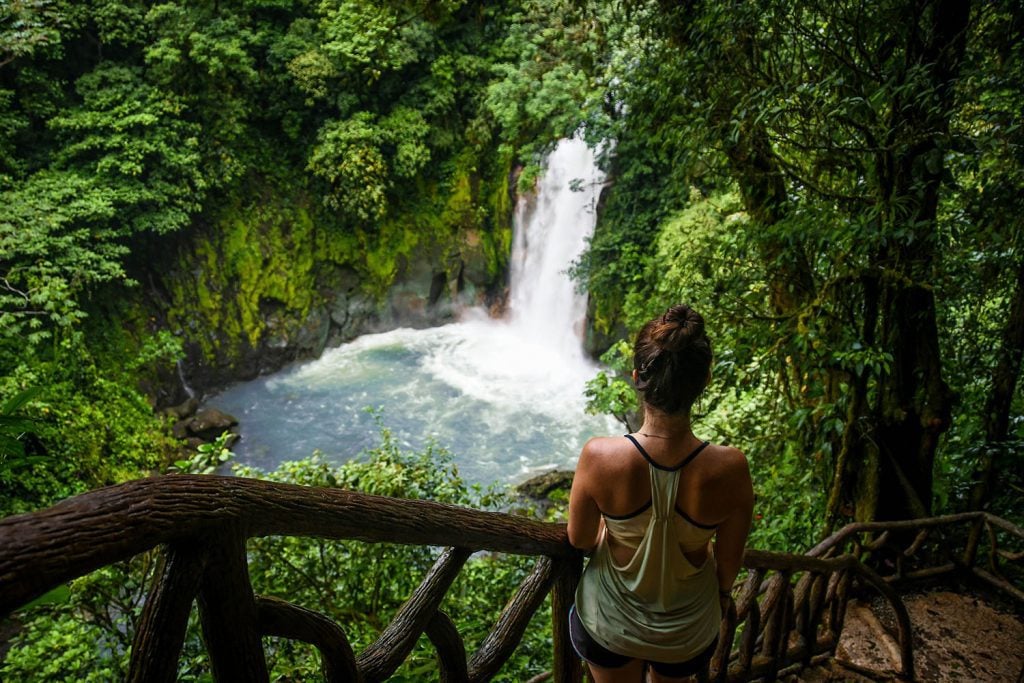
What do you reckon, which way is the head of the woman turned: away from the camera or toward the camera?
away from the camera

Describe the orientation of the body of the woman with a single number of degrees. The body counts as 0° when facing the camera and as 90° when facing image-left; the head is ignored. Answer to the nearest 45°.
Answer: approximately 180°

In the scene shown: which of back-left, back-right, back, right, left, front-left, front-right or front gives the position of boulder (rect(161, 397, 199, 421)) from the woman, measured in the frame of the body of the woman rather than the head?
front-left

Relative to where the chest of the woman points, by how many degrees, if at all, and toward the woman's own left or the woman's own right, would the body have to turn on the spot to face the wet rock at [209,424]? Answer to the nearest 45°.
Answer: approximately 45° to the woman's own left

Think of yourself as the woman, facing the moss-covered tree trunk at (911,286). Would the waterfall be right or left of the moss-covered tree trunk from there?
left

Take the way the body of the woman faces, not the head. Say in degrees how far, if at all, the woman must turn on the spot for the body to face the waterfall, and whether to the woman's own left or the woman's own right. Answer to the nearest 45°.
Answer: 0° — they already face it

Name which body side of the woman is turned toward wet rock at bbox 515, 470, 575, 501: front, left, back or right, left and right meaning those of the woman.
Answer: front
